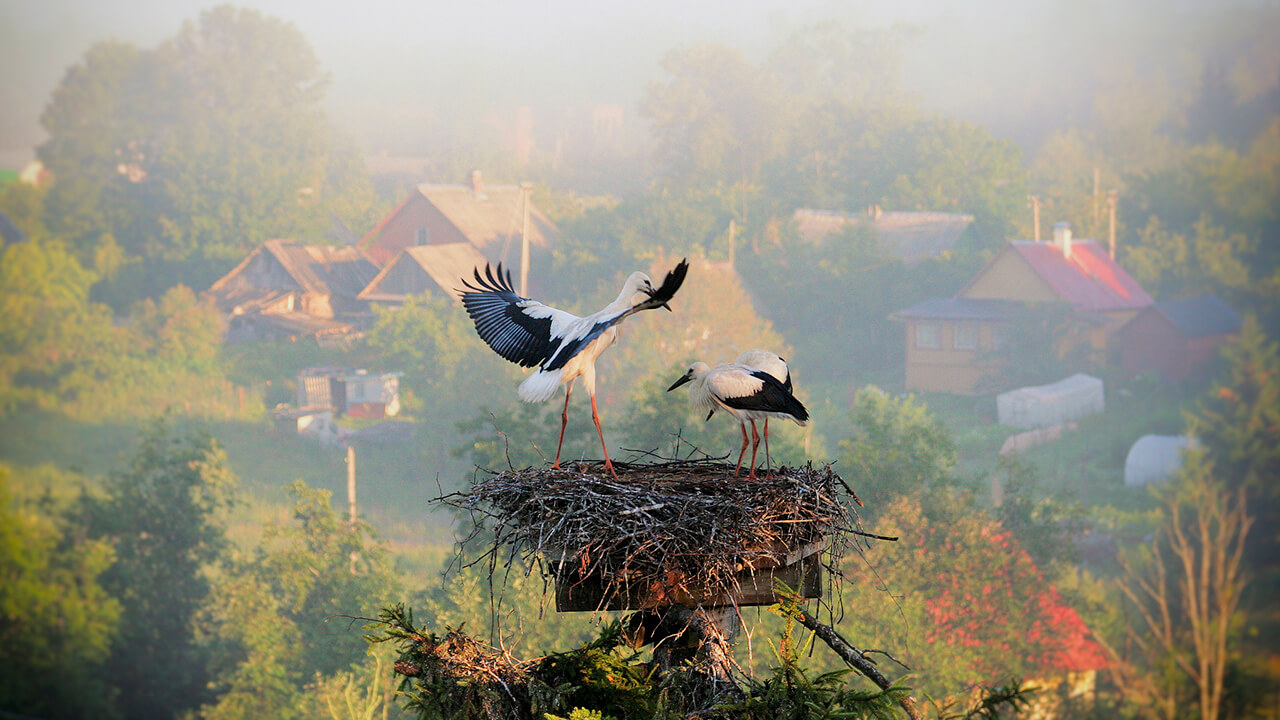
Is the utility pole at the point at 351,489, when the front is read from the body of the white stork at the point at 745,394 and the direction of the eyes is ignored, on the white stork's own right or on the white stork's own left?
on the white stork's own right

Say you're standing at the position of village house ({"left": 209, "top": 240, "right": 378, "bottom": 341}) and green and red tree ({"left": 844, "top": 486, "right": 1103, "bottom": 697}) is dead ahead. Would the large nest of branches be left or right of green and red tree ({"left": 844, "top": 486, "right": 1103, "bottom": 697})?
right

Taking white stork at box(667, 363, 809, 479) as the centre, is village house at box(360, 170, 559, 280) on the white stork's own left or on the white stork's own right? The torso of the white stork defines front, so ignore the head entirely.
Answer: on the white stork's own right

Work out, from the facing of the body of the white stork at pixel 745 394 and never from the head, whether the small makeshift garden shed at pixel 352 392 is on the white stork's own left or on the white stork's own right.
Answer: on the white stork's own right

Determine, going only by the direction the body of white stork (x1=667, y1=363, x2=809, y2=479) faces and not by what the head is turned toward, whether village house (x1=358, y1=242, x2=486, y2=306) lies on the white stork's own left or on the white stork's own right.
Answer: on the white stork's own right

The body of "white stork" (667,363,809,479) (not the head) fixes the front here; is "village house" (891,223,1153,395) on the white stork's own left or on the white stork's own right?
on the white stork's own right

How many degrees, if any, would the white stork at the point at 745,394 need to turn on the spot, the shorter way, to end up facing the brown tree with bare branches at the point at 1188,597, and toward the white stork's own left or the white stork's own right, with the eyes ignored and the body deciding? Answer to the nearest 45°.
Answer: approximately 135° to the white stork's own right

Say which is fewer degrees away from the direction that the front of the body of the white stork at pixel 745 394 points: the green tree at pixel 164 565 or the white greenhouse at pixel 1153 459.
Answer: the green tree

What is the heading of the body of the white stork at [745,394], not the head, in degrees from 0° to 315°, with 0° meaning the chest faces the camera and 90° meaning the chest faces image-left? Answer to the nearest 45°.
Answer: approximately 90°

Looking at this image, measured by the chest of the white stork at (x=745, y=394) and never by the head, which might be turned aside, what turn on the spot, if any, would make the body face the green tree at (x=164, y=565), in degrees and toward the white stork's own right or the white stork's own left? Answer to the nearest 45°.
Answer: approximately 45° to the white stork's own right
